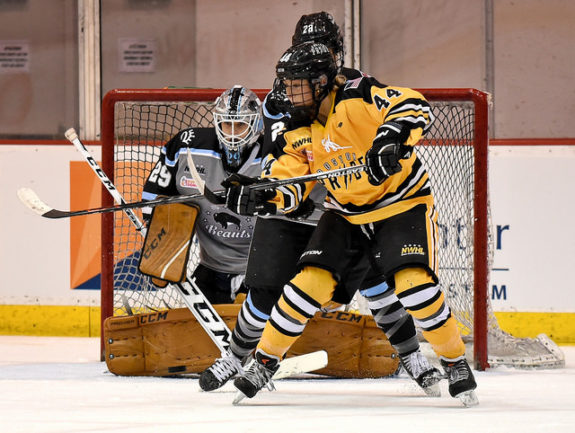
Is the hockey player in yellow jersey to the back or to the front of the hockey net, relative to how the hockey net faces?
to the front

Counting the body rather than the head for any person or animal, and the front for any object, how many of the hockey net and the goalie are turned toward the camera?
2

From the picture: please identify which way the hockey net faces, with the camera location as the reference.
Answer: facing the viewer

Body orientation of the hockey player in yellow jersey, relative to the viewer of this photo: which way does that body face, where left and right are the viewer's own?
facing the viewer and to the left of the viewer

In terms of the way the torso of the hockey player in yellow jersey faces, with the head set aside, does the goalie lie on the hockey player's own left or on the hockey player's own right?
on the hockey player's own right

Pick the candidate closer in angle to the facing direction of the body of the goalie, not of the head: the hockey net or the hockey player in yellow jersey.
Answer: the hockey player in yellow jersey

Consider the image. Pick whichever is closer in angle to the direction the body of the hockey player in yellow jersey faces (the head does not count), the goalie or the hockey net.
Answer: the goalie

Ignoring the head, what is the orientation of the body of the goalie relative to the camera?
toward the camera

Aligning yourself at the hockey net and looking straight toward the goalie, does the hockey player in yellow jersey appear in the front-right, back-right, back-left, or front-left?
front-left
